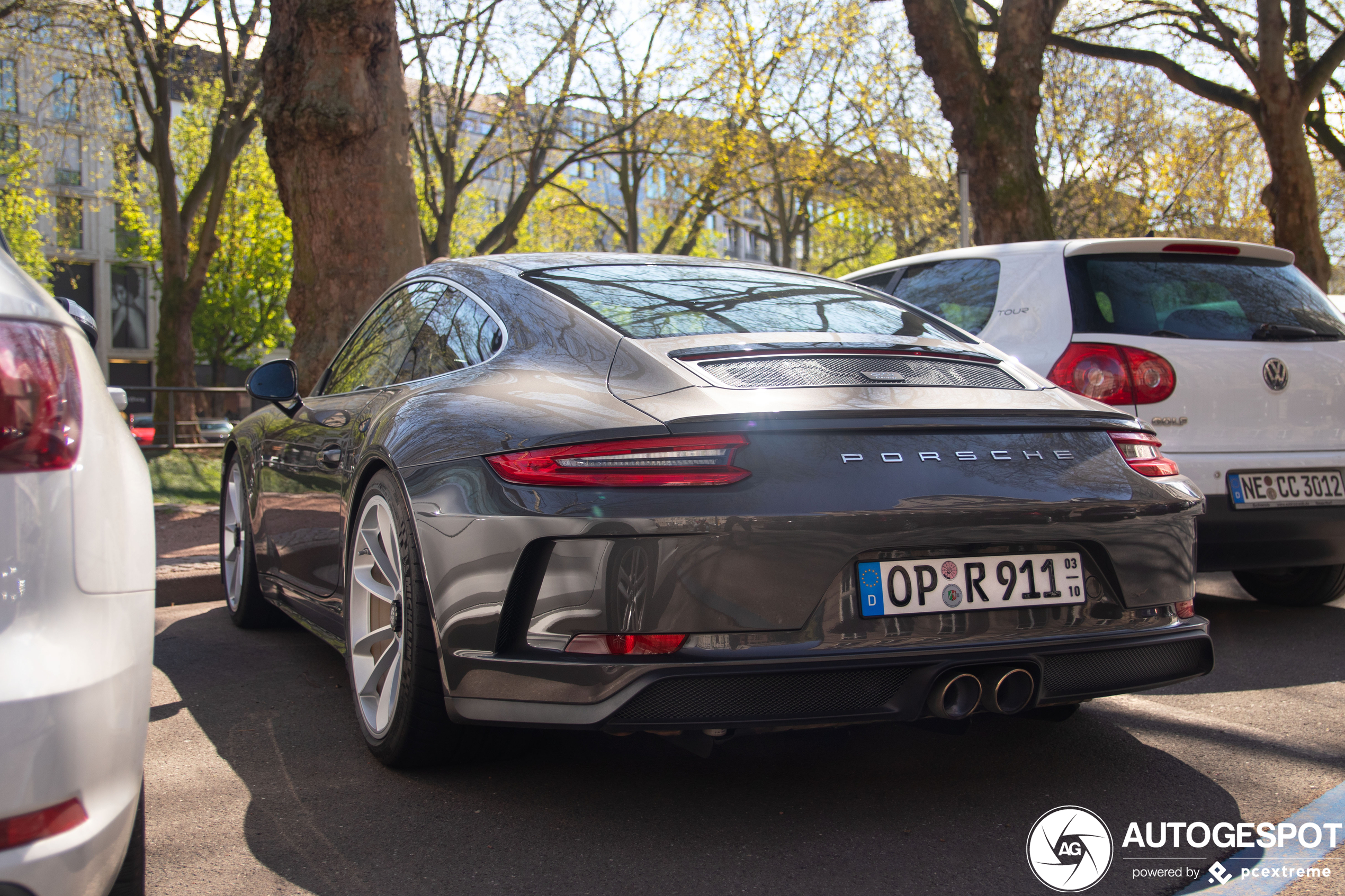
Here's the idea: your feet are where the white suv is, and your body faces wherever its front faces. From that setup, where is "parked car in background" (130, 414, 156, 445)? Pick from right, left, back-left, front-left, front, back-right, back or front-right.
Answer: front

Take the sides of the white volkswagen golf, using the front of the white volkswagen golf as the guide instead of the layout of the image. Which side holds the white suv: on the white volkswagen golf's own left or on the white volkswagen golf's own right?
on the white volkswagen golf's own left

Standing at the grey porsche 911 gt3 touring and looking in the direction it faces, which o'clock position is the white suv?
The white suv is roughly at 9 o'clock from the grey porsche 911 gt3 touring.

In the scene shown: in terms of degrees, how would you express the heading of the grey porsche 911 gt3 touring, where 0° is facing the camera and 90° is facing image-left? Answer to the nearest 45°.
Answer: approximately 135°

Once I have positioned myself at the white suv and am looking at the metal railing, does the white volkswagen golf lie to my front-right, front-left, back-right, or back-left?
front-right

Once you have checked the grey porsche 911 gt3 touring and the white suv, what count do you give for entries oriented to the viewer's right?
0

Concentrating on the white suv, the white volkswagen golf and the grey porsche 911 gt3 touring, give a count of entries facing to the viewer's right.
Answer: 0

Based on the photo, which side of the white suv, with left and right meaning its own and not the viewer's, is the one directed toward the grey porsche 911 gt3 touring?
right

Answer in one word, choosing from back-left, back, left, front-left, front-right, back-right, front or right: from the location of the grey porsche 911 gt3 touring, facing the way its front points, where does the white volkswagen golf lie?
right

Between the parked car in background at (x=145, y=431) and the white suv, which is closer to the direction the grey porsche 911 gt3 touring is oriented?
the parked car in background

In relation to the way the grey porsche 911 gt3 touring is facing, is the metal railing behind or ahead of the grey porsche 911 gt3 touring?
ahead

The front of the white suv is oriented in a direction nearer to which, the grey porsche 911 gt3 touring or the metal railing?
the metal railing

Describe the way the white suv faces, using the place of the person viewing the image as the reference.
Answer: facing away from the viewer

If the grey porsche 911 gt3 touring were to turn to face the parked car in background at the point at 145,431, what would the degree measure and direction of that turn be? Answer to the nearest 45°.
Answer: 0° — it already faces it

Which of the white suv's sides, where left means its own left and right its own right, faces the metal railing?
front

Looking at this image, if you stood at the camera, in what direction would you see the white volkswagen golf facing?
facing away from the viewer and to the left of the viewer
